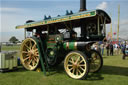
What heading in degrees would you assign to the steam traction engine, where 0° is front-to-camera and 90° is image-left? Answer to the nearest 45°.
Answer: approximately 315°
